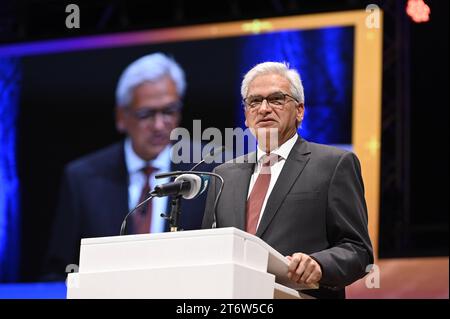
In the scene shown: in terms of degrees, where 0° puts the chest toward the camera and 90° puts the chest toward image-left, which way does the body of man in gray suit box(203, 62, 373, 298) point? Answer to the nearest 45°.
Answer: approximately 45°

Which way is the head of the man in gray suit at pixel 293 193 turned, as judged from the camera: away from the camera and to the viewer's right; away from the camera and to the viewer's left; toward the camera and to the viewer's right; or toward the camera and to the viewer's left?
toward the camera and to the viewer's left

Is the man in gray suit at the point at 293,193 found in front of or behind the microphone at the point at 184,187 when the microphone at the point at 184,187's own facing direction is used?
in front

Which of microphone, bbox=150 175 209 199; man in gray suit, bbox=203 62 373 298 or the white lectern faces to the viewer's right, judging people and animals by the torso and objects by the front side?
the microphone

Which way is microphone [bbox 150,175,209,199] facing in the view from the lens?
facing to the right of the viewer
